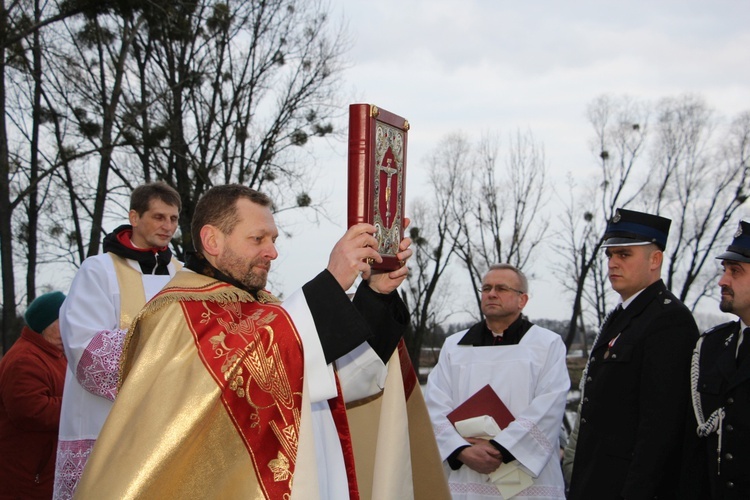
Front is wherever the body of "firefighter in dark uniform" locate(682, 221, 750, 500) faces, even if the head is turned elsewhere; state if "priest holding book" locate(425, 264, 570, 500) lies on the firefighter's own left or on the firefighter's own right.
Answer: on the firefighter's own right

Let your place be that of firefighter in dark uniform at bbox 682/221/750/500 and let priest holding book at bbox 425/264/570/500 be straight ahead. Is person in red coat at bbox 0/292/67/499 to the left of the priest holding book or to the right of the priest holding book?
left

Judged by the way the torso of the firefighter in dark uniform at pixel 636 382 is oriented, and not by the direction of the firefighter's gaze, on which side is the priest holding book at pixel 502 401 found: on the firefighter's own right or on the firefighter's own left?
on the firefighter's own right

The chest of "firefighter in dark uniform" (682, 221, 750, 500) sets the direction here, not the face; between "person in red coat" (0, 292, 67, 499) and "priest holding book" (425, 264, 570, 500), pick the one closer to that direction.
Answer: the person in red coat

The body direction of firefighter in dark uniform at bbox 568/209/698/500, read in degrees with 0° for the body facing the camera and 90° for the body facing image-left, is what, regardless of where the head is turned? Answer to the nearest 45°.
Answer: approximately 45°

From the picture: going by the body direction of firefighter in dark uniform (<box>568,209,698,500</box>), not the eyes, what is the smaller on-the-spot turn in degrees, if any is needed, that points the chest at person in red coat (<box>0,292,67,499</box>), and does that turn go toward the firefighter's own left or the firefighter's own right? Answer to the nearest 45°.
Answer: approximately 45° to the firefighter's own right

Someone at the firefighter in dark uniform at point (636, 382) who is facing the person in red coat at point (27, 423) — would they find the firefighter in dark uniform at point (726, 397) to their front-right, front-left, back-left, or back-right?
back-left

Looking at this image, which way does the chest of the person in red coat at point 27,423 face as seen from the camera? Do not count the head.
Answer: to the viewer's right

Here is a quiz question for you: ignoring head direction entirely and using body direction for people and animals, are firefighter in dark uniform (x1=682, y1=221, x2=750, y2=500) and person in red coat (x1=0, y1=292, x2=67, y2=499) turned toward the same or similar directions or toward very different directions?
very different directions

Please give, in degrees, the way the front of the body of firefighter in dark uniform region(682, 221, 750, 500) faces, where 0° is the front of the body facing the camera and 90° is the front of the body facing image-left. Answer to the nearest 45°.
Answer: approximately 45°

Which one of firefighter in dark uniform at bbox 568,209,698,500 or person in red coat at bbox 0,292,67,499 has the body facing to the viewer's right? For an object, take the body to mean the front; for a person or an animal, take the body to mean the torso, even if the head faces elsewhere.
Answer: the person in red coat
